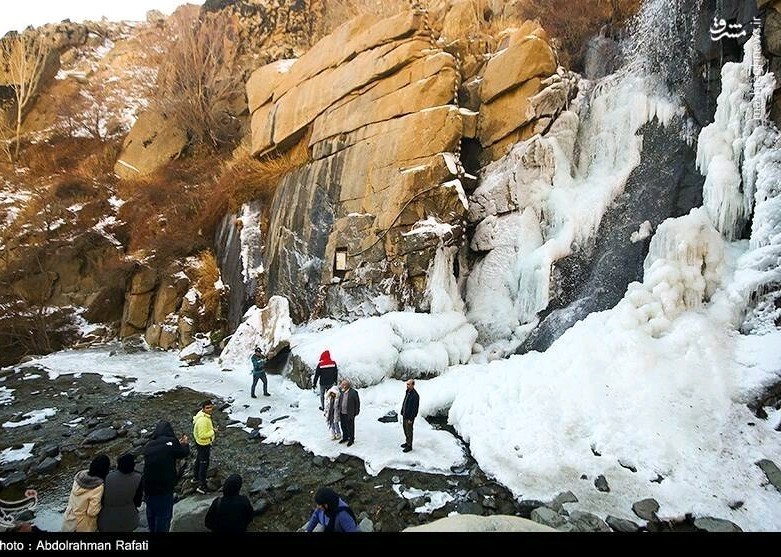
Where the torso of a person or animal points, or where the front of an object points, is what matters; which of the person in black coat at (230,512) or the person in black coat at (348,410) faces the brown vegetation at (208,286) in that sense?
the person in black coat at (230,512)

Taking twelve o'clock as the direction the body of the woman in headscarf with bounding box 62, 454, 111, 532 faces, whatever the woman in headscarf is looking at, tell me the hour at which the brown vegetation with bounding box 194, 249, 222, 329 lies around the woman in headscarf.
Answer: The brown vegetation is roughly at 11 o'clock from the woman in headscarf.

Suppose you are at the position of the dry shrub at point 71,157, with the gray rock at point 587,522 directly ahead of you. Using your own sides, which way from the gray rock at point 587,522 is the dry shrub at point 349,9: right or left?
left

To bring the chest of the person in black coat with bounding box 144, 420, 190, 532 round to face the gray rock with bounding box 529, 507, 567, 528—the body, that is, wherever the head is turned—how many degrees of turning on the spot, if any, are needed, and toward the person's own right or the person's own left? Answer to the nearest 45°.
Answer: approximately 45° to the person's own right

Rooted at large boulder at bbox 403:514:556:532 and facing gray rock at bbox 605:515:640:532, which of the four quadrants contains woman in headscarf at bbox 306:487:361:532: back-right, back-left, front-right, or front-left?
back-left

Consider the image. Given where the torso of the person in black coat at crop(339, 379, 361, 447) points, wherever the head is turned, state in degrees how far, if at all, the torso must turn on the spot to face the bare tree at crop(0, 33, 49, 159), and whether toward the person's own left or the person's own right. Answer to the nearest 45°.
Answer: approximately 90° to the person's own right

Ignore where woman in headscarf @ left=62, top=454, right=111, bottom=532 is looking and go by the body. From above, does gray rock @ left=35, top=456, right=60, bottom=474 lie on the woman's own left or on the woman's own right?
on the woman's own left

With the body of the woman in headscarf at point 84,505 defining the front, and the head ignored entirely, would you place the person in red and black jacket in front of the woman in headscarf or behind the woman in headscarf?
in front

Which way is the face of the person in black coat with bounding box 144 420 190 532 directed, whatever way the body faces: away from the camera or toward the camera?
away from the camera

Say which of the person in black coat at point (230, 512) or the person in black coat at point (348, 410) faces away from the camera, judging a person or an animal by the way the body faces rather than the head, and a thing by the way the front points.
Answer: the person in black coat at point (230, 512)

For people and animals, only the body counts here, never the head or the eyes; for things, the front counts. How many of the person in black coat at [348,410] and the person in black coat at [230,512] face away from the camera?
1

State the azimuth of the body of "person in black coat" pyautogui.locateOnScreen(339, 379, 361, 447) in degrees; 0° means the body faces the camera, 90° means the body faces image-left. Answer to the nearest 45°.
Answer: approximately 45°

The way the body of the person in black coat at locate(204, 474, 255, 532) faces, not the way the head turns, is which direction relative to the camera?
away from the camera

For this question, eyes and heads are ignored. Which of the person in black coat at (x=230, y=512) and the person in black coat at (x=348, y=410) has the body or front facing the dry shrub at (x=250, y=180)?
the person in black coat at (x=230, y=512)

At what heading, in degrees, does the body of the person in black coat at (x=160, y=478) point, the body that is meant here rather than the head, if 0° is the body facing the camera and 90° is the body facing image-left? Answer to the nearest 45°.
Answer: approximately 225°

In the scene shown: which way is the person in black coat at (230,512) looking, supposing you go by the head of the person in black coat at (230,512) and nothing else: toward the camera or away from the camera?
away from the camera

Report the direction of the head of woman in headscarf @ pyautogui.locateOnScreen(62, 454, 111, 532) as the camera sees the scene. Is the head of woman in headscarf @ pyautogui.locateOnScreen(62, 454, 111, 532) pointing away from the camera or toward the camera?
away from the camera

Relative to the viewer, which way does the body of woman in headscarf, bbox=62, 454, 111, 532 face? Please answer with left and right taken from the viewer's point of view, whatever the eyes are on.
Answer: facing away from the viewer and to the right of the viewer
